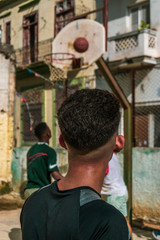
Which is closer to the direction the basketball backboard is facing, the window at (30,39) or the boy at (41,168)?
the boy

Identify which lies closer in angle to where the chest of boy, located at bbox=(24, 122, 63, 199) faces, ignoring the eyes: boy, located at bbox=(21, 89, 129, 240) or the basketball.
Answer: the basketball

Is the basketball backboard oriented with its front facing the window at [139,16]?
no

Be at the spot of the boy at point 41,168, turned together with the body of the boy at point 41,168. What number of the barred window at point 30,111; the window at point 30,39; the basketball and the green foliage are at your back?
0

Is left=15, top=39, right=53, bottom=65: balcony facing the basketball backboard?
no

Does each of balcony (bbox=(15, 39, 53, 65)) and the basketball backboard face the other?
no

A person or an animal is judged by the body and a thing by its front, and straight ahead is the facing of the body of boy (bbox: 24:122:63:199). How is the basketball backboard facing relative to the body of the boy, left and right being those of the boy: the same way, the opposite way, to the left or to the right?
the opposite way

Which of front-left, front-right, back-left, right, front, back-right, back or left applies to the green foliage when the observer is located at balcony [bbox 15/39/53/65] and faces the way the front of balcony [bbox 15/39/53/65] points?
left

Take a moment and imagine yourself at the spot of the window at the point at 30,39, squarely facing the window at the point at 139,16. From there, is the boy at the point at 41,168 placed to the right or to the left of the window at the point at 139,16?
right

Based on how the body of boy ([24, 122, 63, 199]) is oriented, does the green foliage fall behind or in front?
in front

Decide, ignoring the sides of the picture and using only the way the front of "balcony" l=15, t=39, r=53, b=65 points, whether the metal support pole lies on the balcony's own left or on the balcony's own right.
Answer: on the balcony's own left

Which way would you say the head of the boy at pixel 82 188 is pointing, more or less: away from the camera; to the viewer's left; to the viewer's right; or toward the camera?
away from the camera

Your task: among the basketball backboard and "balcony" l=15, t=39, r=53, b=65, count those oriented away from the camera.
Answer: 0

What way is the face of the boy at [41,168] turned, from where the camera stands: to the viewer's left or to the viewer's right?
to the viewer's right
